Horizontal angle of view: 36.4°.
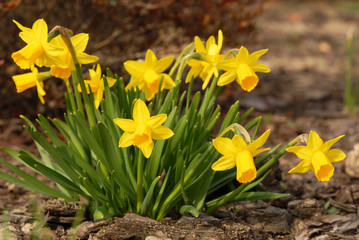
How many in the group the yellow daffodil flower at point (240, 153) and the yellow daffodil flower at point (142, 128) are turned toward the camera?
2

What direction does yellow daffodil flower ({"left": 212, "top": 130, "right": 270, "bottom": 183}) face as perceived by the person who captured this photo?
facing the viewer

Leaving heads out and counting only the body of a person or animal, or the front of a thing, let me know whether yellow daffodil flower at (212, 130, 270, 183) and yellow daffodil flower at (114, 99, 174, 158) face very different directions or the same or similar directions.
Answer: same or similar directions

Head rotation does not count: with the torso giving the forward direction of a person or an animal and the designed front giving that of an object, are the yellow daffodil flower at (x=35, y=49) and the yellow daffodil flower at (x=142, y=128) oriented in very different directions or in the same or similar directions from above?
same or similar directions

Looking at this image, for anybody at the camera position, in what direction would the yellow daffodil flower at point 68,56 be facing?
facing the viewer and to the left of the viewer

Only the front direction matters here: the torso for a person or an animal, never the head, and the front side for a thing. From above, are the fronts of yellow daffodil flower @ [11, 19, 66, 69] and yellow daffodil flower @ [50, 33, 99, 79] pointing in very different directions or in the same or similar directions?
same or similar directions
